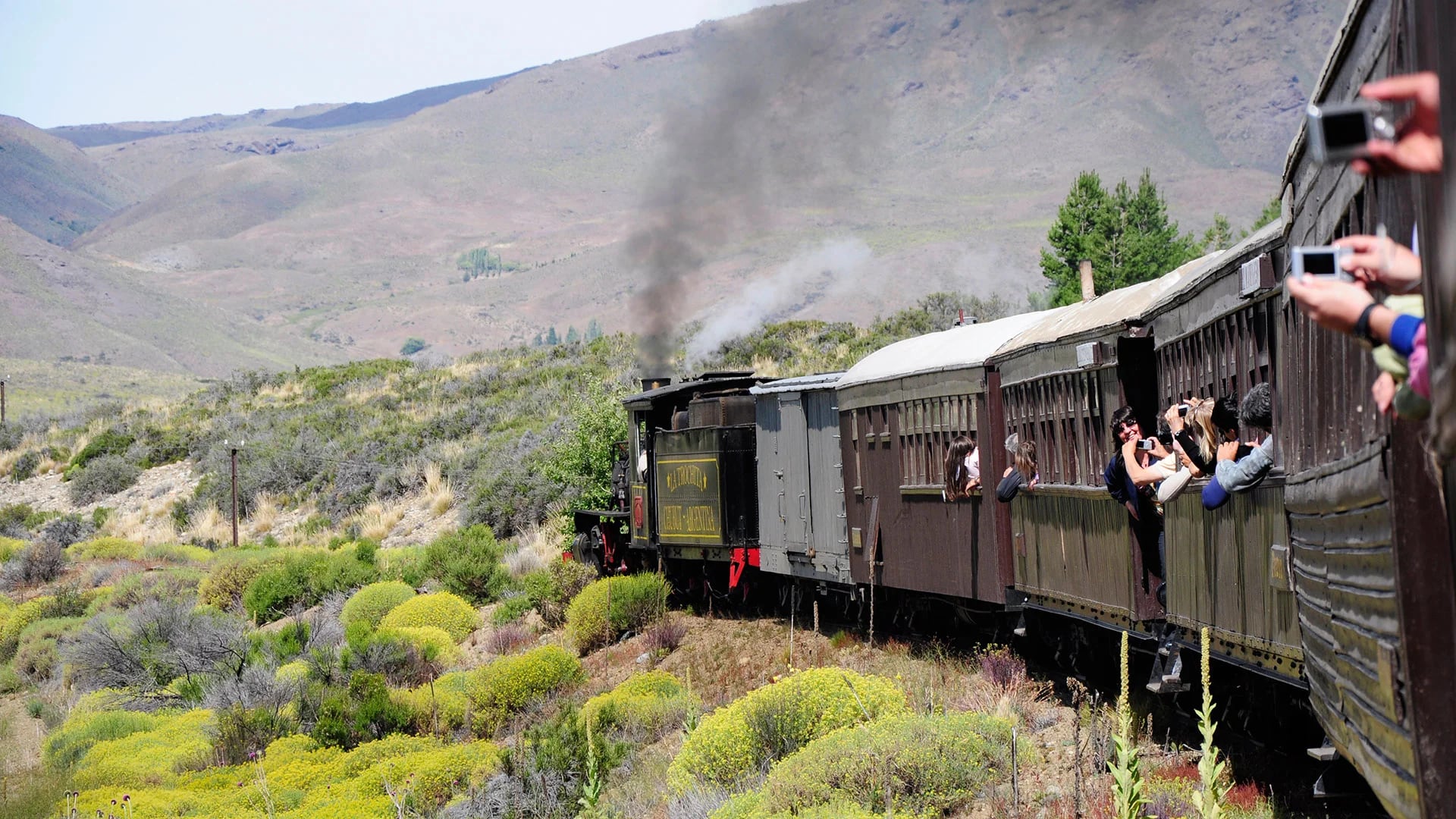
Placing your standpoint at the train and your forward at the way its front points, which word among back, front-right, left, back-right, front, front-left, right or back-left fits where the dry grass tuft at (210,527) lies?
front

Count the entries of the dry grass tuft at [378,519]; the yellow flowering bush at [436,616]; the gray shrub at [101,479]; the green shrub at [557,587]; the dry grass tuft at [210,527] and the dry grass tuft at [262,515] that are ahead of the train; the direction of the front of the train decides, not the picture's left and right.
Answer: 6

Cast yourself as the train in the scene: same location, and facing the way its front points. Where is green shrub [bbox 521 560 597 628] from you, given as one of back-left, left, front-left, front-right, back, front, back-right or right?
front

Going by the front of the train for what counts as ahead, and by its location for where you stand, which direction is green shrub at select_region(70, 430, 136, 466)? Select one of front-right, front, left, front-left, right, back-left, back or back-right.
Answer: front

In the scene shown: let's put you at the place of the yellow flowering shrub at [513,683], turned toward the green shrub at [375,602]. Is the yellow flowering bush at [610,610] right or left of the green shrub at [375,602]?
right

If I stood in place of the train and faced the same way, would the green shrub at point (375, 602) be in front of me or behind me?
in front

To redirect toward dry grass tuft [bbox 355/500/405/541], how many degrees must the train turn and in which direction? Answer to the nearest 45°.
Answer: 0° — it already faces it

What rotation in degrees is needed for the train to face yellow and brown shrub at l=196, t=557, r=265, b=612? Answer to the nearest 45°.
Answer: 0° — it already faces it

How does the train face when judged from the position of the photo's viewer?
facing away from the viewer and to the left of the viewer

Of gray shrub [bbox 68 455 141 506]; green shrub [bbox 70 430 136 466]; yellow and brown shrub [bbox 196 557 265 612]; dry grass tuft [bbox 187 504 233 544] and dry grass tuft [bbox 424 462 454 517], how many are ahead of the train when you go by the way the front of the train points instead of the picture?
5

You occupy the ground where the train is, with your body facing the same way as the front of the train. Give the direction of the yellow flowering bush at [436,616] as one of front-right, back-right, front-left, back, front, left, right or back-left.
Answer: front
